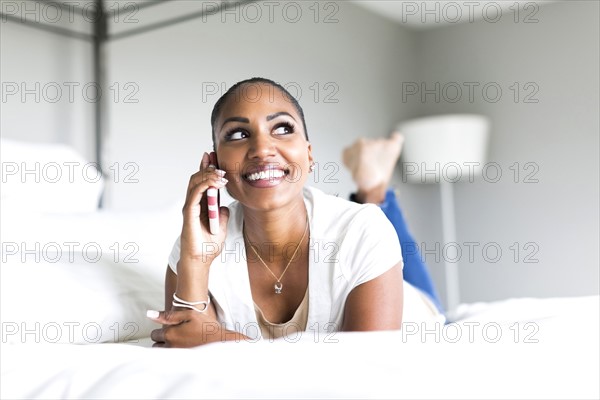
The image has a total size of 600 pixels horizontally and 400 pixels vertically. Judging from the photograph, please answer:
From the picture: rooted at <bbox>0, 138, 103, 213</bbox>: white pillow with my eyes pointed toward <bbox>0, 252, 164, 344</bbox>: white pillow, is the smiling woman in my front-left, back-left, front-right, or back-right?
front-left

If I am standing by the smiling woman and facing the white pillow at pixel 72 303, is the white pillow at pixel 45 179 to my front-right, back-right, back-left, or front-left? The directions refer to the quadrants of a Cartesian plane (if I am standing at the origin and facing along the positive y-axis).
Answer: front-right

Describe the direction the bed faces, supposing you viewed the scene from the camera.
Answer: facing to the right of the viewer
